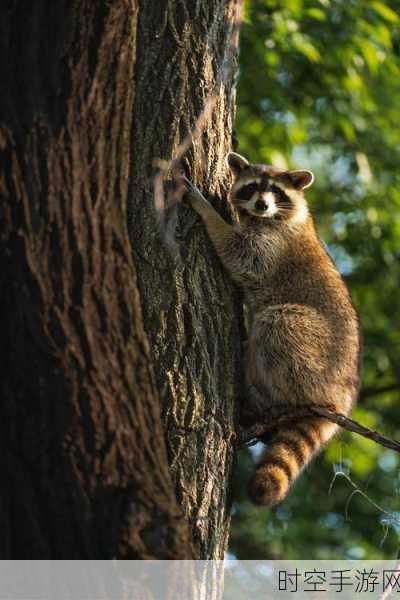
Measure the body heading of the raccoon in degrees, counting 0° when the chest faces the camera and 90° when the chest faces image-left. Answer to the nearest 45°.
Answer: approximately 90°
